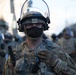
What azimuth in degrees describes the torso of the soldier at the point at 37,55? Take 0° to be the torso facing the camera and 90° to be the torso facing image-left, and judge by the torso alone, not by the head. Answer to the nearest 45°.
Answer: approximately 0°
